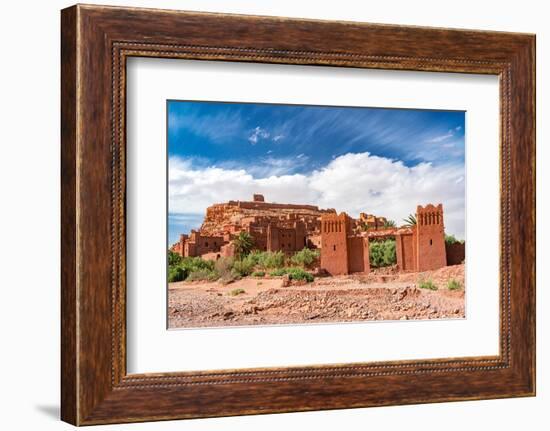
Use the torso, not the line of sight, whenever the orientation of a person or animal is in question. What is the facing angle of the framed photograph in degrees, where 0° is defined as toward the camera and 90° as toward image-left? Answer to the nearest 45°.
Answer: approximately 315°
